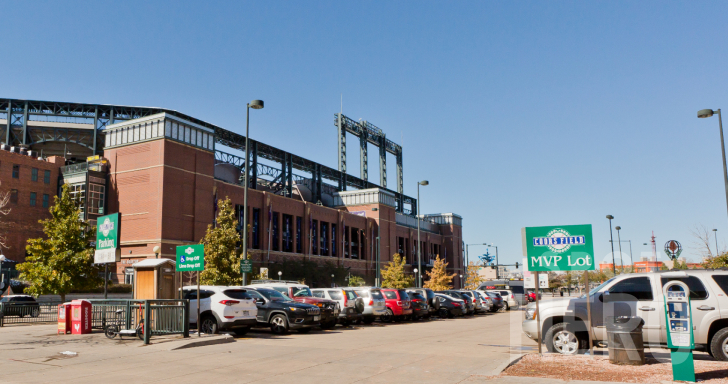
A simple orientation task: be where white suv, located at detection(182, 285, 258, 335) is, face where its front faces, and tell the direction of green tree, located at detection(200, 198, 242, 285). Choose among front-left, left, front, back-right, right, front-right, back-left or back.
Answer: front-right

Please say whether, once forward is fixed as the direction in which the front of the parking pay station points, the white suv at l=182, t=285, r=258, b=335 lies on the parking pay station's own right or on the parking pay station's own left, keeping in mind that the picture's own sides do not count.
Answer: on the parking pay station's own right

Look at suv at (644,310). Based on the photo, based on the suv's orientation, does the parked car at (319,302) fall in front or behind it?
in front

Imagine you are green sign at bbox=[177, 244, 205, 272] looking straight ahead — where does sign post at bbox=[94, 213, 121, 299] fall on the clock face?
The sign post is roughly at 5 o'clock from the green sign.

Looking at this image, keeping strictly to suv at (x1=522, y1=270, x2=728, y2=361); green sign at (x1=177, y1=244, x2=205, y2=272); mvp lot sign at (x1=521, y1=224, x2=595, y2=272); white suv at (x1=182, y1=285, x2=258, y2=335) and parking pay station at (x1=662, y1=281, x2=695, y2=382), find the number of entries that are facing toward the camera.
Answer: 3

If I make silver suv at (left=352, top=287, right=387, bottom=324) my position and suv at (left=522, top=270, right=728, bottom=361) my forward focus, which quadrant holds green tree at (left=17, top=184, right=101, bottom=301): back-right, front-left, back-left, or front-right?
back-right

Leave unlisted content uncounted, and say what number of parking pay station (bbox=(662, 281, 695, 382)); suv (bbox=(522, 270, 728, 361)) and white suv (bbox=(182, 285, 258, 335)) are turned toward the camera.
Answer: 1

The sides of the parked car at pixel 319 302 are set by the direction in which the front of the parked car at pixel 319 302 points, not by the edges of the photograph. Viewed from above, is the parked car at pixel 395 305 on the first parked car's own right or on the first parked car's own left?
on the first parked car's own left

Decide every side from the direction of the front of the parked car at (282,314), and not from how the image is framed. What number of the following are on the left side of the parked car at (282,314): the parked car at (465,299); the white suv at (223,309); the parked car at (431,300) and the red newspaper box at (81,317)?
2

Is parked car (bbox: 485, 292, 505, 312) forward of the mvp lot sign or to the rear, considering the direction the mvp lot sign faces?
to the rear
